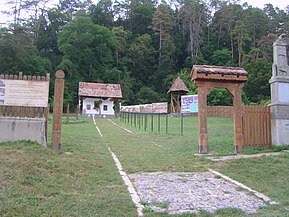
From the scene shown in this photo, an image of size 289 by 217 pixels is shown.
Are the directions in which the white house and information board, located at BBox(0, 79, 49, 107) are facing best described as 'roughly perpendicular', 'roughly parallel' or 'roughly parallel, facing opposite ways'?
roughly parallel

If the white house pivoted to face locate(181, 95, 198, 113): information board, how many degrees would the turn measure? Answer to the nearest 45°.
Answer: approximately 45° to its left

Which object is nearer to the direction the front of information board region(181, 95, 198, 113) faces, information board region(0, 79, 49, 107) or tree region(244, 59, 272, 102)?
the information board

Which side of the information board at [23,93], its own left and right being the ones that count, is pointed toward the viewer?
front

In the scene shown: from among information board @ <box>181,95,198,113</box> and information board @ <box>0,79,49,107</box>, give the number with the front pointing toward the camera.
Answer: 2

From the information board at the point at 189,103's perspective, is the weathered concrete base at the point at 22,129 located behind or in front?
in front

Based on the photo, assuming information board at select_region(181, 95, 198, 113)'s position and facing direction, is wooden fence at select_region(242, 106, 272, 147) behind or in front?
in front

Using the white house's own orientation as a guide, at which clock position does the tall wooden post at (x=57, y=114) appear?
The tall wooden post is roughly at 12 o'clock from the white house.

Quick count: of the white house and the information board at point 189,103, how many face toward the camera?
2

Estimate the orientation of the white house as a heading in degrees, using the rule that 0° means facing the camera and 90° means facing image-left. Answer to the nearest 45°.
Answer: approximately 0°
